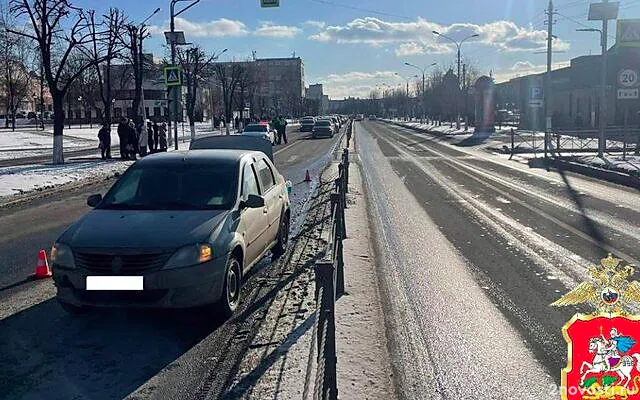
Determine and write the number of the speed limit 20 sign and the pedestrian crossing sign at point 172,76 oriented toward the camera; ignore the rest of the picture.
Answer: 2

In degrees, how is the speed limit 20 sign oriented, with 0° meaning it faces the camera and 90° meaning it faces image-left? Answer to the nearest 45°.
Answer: approximately 0°

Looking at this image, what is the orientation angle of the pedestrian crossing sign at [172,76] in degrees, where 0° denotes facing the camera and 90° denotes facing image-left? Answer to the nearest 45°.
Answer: approximately 0°

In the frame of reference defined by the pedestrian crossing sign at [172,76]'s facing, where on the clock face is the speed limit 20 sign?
The speed limit 20 sign is roughly at 10 o'clock from the pedestrian crossing sign.

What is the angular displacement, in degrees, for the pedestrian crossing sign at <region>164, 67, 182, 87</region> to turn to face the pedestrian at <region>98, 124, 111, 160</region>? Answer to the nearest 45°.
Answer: approximately 90° to its right

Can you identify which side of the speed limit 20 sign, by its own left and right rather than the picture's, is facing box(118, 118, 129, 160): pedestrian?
right

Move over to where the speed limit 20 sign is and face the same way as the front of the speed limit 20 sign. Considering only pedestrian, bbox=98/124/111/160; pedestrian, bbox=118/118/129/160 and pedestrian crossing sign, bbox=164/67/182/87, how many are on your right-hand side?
3

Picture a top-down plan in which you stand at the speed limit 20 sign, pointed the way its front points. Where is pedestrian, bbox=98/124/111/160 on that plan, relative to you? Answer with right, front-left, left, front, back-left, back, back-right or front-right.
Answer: right
